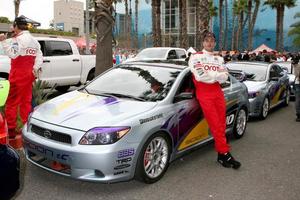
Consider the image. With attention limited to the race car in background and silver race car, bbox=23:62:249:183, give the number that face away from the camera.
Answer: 0

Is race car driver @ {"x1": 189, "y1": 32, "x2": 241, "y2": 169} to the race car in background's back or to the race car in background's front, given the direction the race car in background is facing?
to the front

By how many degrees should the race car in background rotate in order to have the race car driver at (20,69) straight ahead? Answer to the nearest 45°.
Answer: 0° — it already faces them

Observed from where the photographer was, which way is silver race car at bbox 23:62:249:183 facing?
facing the viewer and to the left of the viewer

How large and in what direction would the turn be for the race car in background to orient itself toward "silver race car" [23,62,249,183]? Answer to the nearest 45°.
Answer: approximately 45° to its left

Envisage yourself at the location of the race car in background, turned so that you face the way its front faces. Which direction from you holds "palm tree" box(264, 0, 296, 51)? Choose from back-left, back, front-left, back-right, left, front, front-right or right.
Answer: back-right

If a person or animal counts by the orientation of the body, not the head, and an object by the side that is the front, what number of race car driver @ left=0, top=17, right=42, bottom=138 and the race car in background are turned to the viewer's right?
0
